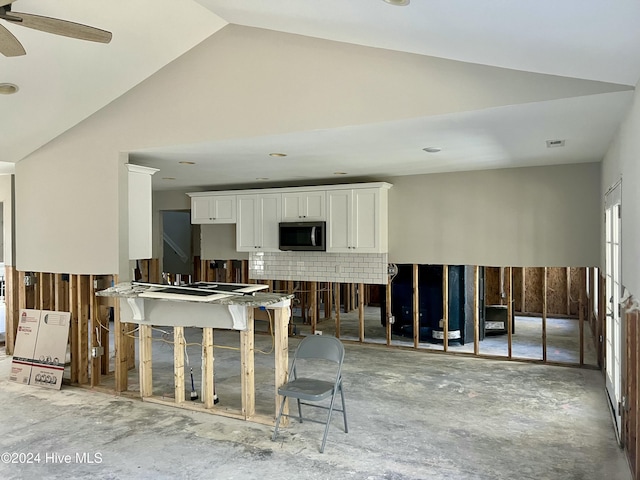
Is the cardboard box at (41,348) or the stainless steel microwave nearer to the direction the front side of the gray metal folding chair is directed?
the cardboard box

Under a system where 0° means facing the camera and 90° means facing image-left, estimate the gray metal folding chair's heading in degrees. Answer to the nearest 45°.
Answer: approximately 45°

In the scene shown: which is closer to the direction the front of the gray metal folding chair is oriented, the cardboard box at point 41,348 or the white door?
the cardboard box

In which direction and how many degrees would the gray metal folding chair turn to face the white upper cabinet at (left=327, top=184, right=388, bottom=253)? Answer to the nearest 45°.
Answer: approximately 135° to its right

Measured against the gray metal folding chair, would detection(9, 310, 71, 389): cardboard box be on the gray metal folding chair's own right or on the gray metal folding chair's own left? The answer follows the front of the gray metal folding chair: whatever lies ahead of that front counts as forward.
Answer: on the gray metal folding chair's own right

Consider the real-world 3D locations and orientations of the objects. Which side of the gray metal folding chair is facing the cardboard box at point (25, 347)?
right

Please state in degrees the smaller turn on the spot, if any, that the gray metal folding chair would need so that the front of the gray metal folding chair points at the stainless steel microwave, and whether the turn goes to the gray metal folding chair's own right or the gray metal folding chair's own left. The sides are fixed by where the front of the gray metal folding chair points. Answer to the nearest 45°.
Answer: approximately 135° to the gray metal folding chair's own right

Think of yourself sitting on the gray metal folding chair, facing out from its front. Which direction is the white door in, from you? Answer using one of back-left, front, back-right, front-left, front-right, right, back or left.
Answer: back-left

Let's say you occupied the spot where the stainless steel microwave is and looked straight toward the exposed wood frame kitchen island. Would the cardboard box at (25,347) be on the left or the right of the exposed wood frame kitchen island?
right
